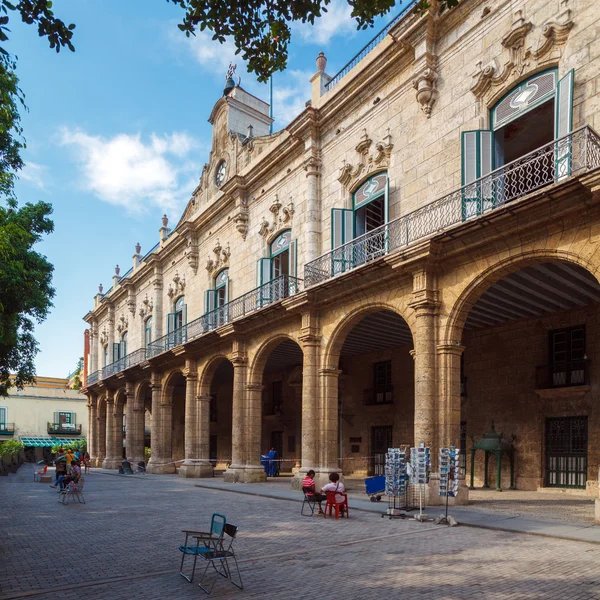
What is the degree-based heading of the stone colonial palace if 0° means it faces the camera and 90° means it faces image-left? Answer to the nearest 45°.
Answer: approximately 45°
